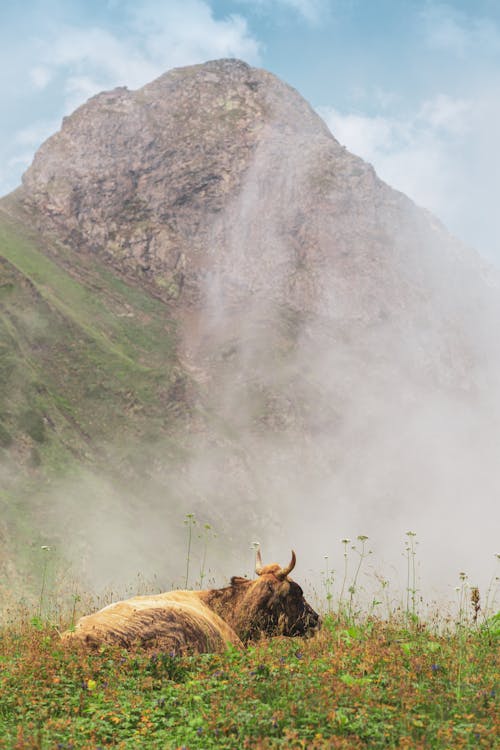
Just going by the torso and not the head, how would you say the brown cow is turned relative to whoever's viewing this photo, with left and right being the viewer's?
facing to the right of the viewer
